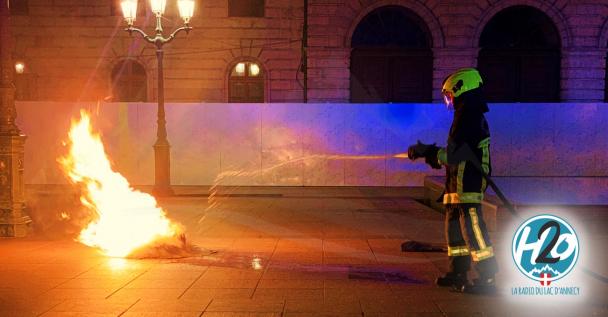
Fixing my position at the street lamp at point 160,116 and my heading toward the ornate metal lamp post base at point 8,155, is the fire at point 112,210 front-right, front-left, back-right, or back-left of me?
front-left

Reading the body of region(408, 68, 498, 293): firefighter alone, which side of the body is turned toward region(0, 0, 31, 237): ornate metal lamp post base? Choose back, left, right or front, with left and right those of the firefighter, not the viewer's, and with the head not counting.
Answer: front

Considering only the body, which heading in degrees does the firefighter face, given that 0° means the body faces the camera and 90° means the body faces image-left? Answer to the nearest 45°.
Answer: approximately 90°

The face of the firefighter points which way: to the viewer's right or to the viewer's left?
to the viewer's left

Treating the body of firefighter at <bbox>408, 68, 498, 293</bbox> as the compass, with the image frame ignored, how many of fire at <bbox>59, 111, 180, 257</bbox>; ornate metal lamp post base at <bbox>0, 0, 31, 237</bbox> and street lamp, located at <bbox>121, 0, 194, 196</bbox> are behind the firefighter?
0

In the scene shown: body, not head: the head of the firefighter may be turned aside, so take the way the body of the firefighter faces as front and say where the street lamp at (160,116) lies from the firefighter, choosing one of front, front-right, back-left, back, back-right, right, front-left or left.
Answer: front-right

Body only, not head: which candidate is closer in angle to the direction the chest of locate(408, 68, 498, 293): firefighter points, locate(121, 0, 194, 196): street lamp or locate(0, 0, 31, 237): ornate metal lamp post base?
the ornate metal lamp post base

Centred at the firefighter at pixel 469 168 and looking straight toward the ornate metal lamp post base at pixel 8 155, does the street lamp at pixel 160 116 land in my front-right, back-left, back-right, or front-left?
front-right
